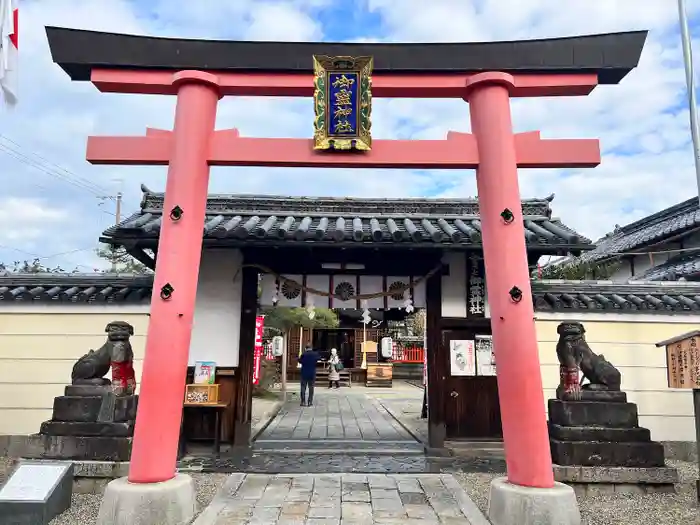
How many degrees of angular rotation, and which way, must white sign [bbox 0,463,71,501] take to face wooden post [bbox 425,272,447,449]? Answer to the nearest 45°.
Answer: approximately 90° to its left

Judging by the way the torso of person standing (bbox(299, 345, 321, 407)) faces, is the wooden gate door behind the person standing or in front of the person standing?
behind

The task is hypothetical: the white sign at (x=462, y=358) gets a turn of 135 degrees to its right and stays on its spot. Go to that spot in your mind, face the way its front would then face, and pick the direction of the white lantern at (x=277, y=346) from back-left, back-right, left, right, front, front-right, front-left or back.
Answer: front

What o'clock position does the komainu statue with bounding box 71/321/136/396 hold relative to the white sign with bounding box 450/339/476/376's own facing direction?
The komainu statue is roughly at 2 o'clock from the white sign.

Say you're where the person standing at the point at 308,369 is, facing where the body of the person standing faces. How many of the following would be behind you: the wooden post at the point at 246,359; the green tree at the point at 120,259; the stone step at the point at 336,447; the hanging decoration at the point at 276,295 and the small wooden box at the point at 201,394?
4

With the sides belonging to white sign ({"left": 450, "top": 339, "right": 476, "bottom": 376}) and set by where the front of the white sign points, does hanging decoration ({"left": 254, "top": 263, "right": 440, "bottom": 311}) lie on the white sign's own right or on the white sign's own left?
on the white sign's own right

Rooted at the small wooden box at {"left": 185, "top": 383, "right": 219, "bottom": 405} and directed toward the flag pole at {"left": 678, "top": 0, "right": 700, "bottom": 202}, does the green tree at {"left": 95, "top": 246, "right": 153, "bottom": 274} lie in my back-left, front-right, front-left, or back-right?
back-left

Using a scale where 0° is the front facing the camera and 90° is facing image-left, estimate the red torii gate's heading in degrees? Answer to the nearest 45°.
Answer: approximately 0°

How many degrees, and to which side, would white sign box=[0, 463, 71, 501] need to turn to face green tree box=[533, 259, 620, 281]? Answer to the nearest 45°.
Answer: approximately 90° to its left

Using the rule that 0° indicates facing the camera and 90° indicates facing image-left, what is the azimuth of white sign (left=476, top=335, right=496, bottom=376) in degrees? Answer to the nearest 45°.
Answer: approximately 0°

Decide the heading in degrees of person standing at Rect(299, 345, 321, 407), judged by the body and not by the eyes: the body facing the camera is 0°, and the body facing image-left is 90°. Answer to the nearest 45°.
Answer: approximately 180°
